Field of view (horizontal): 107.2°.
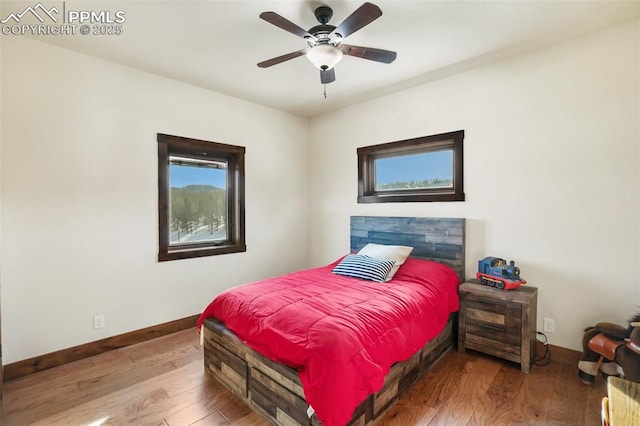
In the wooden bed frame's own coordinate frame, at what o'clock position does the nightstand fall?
The nightstand is roughly at 7 o'clock from the wooden bed frame.

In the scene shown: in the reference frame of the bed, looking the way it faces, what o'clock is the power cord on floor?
The power cord on floor is roughly at 7 o'clock from the bed.

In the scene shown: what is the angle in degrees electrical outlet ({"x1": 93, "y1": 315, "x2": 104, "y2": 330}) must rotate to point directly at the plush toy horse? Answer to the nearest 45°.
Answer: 0° — it already faces it

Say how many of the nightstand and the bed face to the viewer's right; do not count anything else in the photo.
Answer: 0

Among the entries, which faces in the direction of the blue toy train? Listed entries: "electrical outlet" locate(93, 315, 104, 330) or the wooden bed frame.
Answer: the electrical outlet

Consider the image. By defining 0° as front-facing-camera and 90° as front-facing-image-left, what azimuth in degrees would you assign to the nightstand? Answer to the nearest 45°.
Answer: approximately 45°

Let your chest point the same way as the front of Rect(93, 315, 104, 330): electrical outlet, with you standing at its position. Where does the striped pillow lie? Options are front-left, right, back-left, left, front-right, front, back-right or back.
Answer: front

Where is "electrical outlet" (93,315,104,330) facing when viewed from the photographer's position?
facing the viewer and to the right of the viewer
